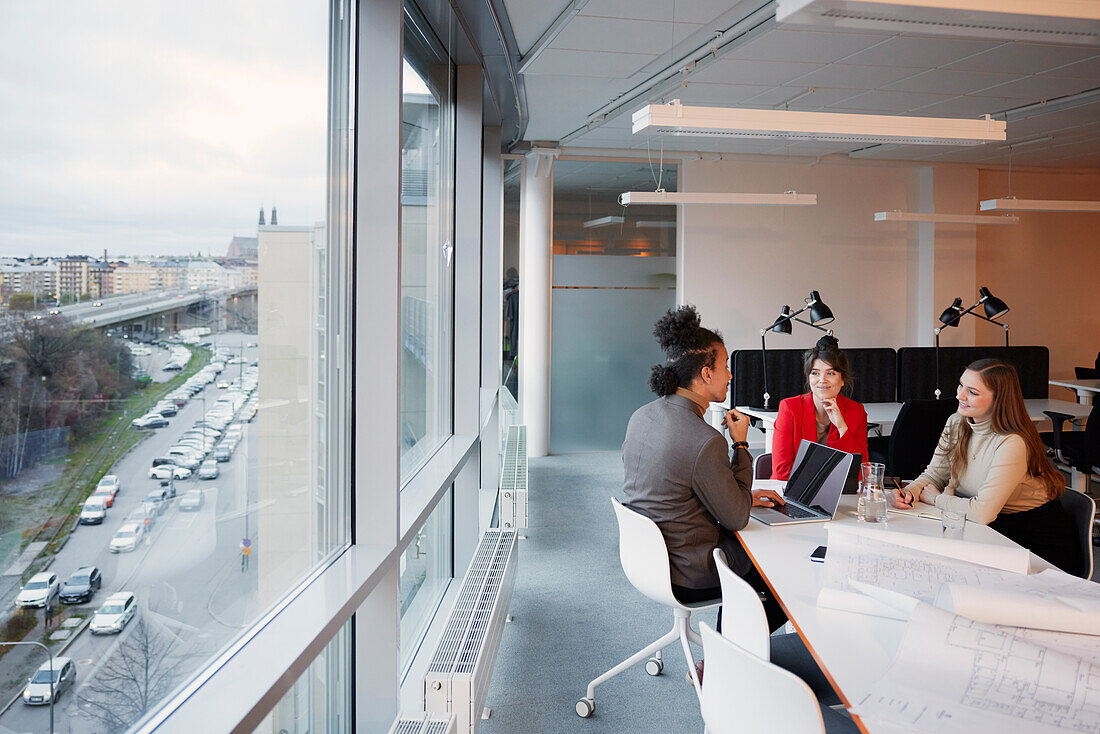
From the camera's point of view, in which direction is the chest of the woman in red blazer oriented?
toward the camera

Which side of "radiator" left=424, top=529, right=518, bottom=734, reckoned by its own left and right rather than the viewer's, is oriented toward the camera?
right

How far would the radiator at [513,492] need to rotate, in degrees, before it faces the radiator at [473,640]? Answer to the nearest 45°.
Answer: approximately 90° to its right

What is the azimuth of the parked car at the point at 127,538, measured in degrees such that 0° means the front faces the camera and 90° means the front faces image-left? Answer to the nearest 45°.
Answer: approximately 45°

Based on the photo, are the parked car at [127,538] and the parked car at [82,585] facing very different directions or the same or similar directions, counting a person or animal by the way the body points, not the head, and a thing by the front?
same or similar directions

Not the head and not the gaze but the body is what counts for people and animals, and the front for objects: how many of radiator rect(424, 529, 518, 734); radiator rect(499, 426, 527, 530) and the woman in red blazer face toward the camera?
1

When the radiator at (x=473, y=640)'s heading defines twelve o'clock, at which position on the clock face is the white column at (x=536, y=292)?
The white column is roughly at 9 o'clock from the radiator.

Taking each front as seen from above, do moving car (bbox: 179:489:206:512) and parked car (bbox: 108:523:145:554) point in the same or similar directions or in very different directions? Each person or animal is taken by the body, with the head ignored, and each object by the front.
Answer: same or similar directions

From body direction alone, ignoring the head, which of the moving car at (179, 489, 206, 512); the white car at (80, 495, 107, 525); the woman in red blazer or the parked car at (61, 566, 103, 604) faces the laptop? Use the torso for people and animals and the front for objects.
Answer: the woman in red blazer

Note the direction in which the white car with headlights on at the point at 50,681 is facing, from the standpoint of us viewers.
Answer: facing the viewer and to the left of the viewer

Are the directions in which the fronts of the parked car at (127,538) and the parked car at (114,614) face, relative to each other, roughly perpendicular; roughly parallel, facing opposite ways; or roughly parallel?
roughly parallel
